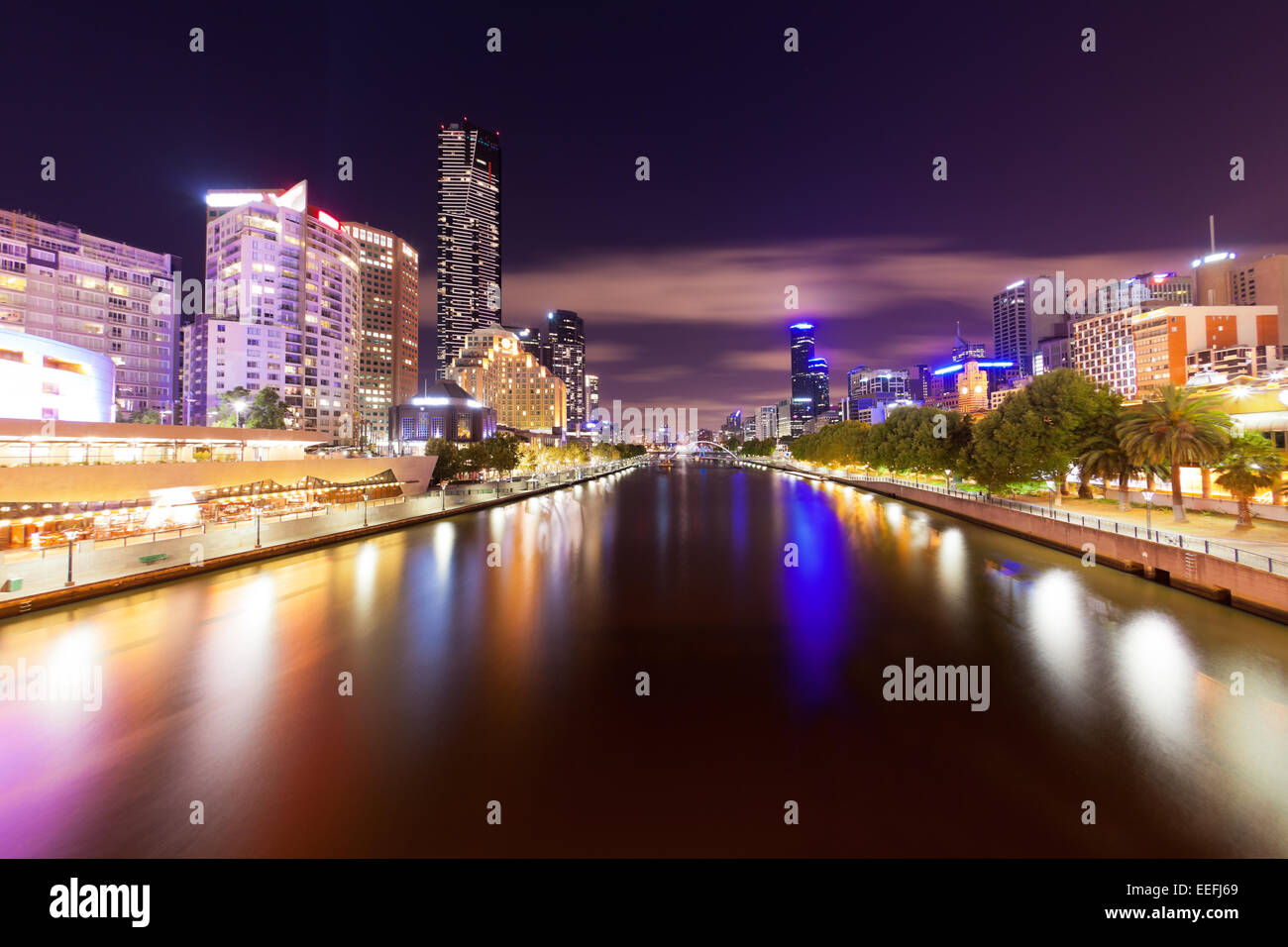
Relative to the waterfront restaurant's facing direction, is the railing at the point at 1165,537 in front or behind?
in front

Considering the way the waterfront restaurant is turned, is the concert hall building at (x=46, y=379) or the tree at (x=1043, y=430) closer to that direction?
the tree

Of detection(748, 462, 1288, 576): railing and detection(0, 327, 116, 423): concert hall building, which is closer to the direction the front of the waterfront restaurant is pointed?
the railing

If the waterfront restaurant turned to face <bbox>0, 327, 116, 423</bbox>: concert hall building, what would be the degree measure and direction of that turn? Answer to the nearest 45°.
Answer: approximately 135° to its left

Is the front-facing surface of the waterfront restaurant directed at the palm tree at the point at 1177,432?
yes

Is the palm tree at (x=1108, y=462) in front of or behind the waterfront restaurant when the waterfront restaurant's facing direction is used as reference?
in front

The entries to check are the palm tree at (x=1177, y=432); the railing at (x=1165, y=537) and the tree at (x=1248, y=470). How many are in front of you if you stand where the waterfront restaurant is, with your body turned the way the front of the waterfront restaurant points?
3

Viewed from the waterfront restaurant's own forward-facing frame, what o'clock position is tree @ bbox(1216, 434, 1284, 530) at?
The tree is roughly at 12 o'clock from the waterfront restaurant.

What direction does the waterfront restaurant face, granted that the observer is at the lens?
facing the viewer and to the right of the viewer
